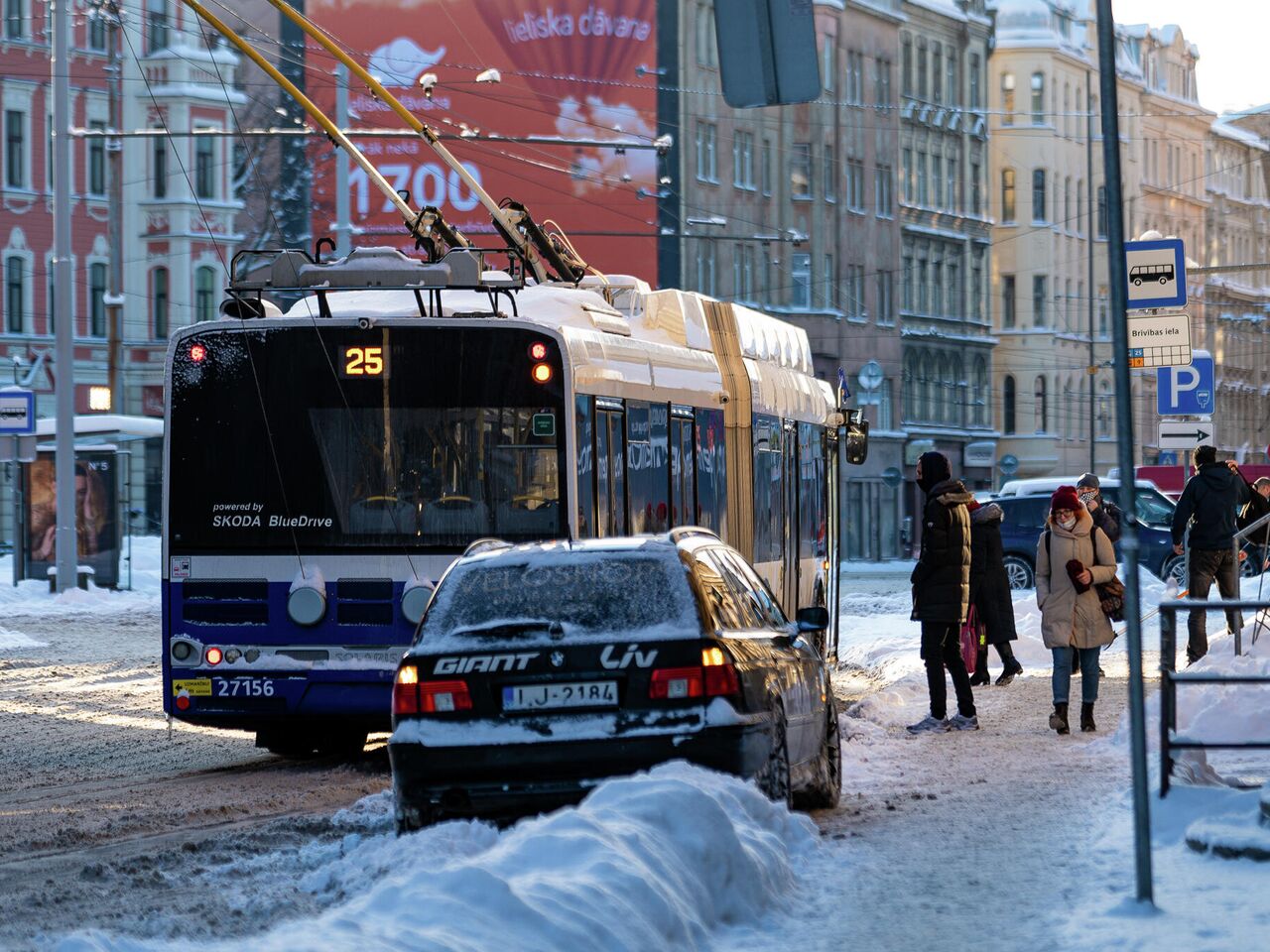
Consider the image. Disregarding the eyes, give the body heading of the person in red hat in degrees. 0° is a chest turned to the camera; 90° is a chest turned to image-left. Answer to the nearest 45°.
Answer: approximately 0°

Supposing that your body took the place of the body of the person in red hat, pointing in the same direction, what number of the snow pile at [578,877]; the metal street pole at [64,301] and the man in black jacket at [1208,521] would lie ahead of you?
1

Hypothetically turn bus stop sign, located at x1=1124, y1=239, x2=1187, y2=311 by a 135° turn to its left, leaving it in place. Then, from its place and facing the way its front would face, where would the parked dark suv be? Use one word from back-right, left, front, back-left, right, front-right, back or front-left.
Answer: front-left

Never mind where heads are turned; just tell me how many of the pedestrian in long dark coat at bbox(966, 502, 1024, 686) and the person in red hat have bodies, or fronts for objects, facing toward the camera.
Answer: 1
